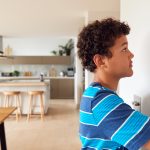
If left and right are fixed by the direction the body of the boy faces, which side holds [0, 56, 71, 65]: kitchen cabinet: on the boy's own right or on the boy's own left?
on the boy's own left

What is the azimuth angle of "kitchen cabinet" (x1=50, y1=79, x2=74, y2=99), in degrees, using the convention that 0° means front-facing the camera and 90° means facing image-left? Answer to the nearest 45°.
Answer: approximately 0°

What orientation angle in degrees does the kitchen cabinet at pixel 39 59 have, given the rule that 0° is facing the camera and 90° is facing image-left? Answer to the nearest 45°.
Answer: approximately 0°

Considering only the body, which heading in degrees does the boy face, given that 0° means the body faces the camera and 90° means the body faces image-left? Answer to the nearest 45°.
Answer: approximately 270°

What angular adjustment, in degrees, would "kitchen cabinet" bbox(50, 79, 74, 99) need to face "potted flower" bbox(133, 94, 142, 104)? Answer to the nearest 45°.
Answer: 0° — it already faces it
